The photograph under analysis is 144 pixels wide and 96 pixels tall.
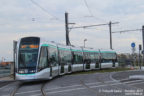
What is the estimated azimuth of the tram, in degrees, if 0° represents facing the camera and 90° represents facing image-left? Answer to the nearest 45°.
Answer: approximately 45°
